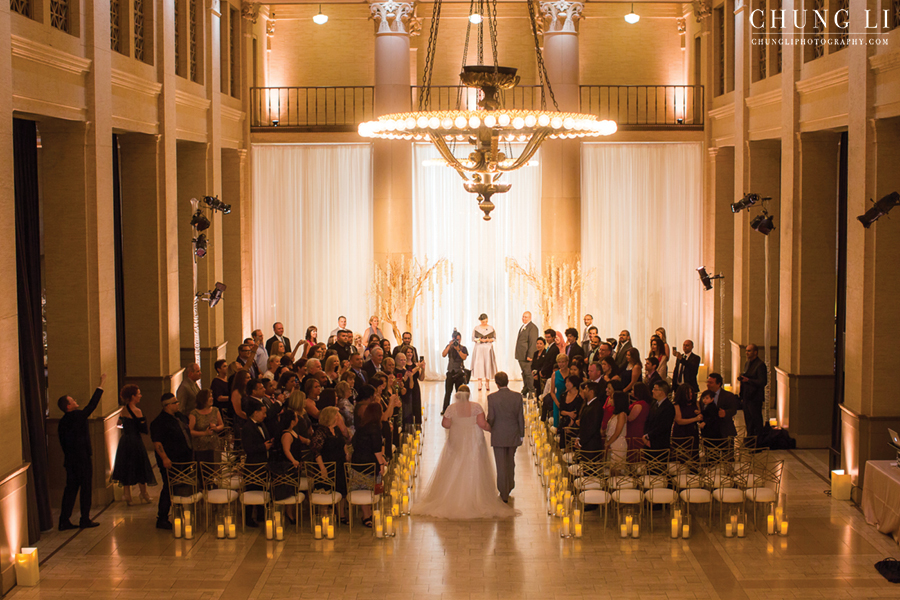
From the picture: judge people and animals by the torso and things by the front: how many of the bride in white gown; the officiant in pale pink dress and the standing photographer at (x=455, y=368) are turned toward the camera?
2

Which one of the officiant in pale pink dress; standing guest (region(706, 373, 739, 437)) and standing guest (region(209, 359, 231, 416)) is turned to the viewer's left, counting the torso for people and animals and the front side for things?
standing guest (region(706, 373, 739, 437))

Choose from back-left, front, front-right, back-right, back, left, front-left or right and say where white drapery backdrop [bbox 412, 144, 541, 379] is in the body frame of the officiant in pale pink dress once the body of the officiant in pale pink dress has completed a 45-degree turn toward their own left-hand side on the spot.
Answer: back-left

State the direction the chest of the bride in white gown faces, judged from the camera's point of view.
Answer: away from the camera

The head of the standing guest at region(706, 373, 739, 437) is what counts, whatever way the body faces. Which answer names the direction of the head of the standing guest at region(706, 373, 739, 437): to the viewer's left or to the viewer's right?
to the viewer's left

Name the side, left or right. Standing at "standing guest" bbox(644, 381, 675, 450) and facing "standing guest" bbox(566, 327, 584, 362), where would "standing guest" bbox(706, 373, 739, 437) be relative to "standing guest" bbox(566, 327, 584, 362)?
right

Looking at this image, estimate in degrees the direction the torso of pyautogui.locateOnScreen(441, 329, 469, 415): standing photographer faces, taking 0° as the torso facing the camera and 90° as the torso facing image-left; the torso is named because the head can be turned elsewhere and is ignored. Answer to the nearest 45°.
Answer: approximately 0°

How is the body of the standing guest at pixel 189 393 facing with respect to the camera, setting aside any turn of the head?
to the viewer's right

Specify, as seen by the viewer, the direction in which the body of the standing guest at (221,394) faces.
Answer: to the viewer's right

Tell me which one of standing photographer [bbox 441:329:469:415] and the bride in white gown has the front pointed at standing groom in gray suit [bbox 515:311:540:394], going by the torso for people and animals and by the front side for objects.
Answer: the bride in white gown

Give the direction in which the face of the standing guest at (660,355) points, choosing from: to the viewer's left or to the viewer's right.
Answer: to the viewer's left

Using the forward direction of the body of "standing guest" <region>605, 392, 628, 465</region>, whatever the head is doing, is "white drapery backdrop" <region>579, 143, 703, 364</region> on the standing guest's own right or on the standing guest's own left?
on the standing guest's own right

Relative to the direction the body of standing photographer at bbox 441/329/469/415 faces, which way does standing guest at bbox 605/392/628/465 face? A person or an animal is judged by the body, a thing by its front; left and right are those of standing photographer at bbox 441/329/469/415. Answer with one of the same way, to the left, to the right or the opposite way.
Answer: to the right
